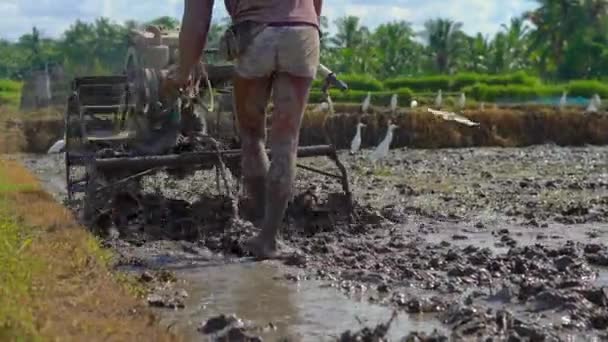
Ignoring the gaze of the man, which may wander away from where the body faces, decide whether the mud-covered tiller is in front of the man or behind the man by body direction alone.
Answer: in front

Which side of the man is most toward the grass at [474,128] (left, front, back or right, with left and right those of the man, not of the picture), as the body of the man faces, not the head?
front

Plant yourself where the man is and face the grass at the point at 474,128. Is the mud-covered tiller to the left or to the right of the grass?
left

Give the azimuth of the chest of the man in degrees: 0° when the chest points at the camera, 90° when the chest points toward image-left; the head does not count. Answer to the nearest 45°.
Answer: approximately 180°
